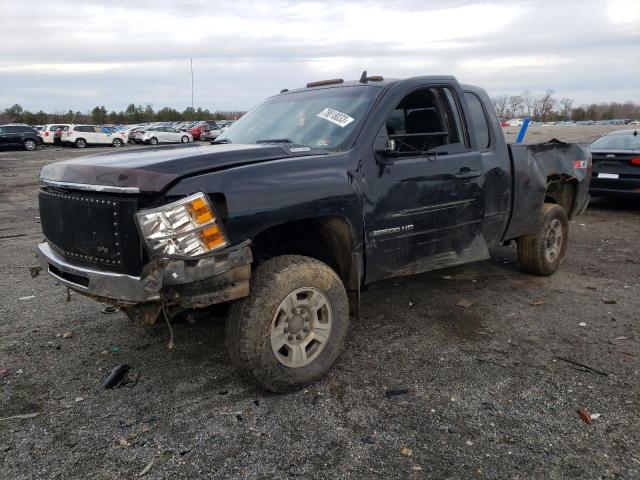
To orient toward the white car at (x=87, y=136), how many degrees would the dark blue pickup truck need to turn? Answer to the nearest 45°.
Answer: approximately 90° to its right

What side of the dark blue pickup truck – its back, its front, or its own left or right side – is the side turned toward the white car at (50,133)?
right

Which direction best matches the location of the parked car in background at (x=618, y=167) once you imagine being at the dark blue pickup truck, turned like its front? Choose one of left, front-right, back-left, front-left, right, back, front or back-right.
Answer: back

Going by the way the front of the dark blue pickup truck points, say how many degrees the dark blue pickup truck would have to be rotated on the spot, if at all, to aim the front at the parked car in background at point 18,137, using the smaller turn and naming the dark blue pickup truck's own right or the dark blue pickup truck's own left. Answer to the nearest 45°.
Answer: approximately 90° to the dark blue pickup truck's own right

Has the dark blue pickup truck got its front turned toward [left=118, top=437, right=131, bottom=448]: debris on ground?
yes

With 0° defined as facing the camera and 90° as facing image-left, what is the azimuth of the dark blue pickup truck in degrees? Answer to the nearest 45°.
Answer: approximately 45°

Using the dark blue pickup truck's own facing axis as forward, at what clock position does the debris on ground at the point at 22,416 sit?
The debris on ground is roughly at 1 o'clock from the dark blue pickup truck.
